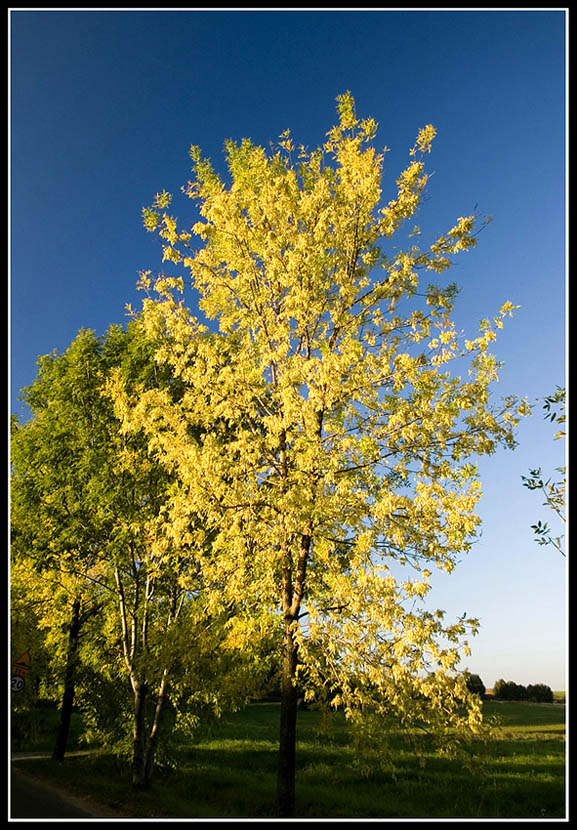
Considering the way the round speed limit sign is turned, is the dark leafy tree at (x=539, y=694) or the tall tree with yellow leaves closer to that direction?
the tall tree with yellow leaves

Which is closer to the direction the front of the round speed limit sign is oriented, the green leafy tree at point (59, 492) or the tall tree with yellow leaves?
the tall tree with yellow leaves

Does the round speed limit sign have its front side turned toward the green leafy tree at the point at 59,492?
no

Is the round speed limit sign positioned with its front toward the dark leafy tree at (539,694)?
no

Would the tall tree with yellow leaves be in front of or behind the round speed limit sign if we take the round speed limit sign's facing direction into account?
in front

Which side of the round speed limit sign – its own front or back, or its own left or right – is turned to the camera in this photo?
front
